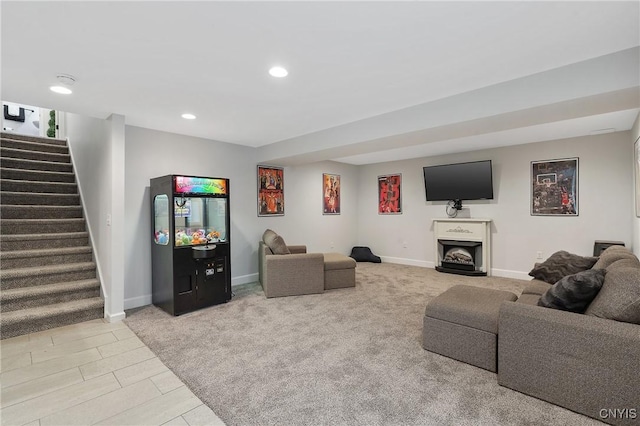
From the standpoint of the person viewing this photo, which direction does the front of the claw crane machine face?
facing the viewer and to the right of the viewer

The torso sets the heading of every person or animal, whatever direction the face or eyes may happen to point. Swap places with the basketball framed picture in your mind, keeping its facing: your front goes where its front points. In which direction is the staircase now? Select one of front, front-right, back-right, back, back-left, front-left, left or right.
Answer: front-right

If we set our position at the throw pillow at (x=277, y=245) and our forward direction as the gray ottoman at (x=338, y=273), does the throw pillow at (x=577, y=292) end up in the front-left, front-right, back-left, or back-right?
front-right

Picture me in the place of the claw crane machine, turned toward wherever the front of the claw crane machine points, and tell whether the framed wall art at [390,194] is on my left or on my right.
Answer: on my left

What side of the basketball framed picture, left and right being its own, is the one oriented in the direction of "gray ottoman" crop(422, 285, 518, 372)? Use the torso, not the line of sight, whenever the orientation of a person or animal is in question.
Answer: front

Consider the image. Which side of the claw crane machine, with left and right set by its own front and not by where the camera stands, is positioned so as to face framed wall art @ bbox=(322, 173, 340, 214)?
left

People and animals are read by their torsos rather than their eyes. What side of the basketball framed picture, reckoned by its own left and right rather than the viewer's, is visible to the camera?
front

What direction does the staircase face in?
toward the camera

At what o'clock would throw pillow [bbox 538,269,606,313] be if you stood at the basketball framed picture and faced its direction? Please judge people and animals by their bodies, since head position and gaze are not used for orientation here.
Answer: The throw pillow is roughly at 12 o'clock from the basketball framed picture.

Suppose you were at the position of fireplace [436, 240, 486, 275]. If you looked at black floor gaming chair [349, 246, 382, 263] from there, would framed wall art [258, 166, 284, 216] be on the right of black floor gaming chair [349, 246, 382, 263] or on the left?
left

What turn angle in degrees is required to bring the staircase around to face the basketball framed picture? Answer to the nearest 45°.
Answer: approximately 45° to its left

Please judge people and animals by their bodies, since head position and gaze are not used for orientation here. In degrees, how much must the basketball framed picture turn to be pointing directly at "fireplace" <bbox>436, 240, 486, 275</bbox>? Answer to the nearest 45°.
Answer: approximately 90° to its right

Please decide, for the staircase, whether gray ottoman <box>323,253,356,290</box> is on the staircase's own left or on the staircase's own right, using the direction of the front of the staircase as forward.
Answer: on the staircase's own left

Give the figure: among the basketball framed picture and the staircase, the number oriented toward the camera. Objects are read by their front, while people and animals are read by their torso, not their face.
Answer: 2
